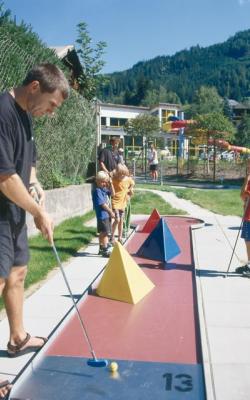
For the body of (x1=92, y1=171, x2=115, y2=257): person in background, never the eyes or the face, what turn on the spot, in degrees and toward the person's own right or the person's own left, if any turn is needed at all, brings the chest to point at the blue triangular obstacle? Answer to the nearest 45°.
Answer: approximately 45° to the person's own left

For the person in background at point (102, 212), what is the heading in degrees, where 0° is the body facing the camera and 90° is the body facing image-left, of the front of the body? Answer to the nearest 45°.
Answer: approximately 315°

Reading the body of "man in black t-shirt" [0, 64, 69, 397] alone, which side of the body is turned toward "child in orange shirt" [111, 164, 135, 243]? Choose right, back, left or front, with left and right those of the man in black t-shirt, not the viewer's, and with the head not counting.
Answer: left

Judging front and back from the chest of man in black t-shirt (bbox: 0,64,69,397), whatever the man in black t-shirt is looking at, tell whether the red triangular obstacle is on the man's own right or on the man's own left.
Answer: on the man's own left

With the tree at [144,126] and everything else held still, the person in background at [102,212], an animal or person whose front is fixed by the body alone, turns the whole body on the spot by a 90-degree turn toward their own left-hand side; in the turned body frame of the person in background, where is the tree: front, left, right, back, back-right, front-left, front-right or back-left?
front-left

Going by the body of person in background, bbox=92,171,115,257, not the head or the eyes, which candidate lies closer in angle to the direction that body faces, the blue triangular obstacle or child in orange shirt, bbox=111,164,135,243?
the blue triangular obstacle

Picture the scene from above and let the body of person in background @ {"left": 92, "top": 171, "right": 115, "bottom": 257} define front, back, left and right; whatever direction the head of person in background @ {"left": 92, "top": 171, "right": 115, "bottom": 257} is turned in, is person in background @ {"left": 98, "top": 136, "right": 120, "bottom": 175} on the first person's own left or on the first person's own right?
on the first person's own left

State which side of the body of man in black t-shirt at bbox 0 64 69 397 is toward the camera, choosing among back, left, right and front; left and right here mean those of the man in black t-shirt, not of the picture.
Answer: right

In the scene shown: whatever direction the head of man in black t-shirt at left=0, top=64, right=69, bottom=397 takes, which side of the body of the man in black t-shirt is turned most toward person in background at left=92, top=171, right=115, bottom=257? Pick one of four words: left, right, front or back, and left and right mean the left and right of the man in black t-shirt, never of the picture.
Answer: left

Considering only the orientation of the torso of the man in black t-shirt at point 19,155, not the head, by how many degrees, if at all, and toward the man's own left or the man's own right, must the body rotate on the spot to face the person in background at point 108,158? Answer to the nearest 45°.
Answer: approximately 90° to the man's own left

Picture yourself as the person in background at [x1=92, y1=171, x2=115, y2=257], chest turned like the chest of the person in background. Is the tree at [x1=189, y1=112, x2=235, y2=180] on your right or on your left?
on your left

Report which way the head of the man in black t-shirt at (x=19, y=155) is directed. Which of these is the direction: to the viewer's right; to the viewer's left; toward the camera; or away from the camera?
to the viewer's right
